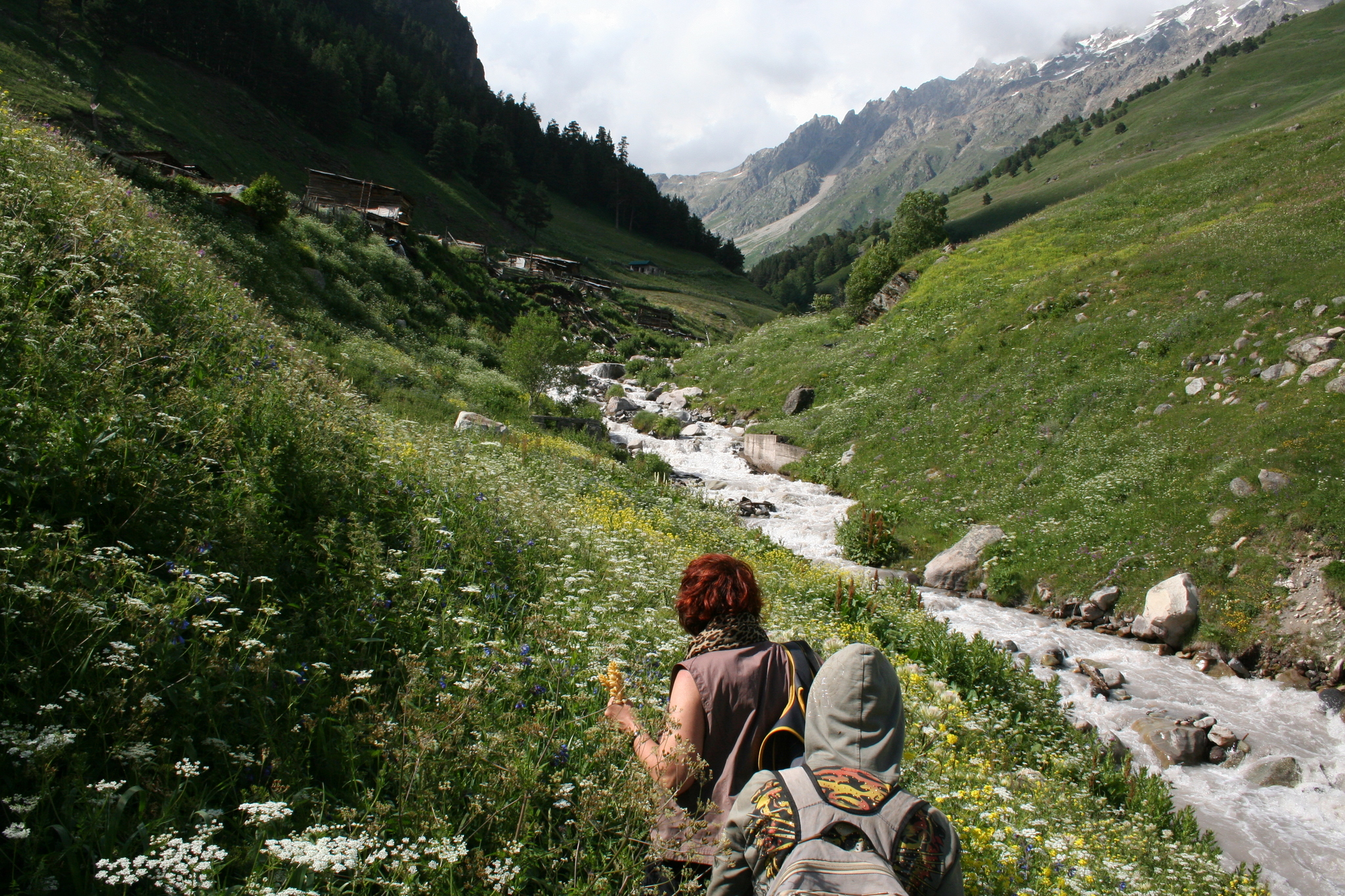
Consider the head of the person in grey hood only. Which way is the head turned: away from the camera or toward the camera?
away from the camera

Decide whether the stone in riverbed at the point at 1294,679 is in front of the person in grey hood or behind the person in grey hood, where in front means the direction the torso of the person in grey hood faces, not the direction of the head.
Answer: in front

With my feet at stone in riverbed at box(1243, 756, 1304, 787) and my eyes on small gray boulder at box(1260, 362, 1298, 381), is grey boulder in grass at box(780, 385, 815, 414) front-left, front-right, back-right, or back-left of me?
front-left

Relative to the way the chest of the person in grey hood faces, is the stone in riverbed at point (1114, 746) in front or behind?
in front

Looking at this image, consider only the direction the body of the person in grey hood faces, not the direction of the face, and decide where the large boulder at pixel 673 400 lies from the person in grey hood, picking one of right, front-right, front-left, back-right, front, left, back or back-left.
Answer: front

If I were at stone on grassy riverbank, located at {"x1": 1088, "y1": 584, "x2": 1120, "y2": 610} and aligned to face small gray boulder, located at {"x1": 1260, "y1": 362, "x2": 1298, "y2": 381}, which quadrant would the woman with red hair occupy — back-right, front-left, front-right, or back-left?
back-right

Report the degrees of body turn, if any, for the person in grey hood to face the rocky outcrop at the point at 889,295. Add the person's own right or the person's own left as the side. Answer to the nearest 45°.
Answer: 0° — they already face it

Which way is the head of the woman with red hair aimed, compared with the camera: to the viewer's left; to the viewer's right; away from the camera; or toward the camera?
away from the camera

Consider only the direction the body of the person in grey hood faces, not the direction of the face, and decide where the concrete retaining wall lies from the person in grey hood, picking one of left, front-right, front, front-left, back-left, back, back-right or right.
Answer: front

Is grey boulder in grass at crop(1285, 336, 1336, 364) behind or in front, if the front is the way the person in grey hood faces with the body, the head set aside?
in front

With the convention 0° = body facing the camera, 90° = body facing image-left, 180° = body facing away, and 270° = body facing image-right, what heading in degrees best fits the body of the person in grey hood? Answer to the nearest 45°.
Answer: approximately 180°

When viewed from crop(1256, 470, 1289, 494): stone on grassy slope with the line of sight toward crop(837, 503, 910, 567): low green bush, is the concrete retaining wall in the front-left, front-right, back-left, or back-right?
front-right
